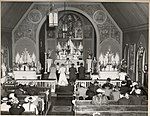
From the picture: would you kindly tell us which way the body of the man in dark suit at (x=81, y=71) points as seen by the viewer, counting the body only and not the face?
away from the camera

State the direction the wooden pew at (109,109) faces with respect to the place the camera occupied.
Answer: facing away from the viewer

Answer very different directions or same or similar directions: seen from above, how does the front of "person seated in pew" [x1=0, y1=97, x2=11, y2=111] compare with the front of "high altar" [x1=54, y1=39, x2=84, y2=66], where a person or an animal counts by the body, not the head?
very different directions

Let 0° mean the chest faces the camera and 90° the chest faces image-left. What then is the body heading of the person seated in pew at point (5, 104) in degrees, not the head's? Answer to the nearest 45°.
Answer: approximately 180°

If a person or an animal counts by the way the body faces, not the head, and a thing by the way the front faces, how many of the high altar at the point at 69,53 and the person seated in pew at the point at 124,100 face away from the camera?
1

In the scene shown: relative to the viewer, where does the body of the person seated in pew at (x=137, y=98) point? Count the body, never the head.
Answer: away from the camera

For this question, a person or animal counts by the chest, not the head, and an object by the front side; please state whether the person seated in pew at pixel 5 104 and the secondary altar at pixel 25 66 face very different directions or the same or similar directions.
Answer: very different directions

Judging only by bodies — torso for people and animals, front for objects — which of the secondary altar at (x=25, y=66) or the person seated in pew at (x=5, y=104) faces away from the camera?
the person seated in pew

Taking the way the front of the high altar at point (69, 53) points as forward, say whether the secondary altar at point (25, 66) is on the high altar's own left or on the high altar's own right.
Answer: on the high altar's own right

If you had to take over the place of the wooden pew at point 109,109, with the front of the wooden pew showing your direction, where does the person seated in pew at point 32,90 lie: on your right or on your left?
on your left

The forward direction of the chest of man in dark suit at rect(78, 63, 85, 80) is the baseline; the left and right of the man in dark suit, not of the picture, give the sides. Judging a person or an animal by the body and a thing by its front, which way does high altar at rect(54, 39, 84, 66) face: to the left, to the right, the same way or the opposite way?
the opposite way

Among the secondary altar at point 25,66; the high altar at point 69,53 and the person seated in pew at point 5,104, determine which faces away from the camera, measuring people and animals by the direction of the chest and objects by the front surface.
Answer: the person seated in pew
